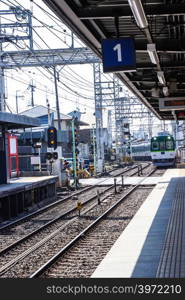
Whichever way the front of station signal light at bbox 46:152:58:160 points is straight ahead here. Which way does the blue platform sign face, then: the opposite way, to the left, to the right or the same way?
the same way

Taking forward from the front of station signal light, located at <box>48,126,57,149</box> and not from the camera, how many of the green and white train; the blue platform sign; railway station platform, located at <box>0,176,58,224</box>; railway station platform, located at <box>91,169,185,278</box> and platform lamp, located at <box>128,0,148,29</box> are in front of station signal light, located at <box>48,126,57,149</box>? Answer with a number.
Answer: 4

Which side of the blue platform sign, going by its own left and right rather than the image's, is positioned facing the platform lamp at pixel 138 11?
front

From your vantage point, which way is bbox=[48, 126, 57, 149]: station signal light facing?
toward the camera

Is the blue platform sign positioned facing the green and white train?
no

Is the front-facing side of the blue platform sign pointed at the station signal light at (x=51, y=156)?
no

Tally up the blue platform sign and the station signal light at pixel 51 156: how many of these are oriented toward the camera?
2

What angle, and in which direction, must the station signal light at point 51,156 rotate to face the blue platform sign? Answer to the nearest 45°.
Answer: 0° — it already faces it

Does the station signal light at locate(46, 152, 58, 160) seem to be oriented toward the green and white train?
no

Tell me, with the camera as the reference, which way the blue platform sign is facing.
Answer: facing the viewer

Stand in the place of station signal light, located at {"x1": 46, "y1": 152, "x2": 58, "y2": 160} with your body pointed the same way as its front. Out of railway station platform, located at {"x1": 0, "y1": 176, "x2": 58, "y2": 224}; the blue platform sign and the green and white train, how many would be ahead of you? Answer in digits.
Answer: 2

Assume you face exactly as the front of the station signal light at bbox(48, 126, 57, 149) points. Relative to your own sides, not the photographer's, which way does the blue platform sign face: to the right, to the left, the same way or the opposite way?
the same way

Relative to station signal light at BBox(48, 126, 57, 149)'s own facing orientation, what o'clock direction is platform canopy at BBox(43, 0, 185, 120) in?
The platform canopy is roughly at 12 o'clock from the station signal light.

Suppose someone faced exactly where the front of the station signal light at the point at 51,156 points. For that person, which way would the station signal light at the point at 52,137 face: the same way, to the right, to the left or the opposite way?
the same way

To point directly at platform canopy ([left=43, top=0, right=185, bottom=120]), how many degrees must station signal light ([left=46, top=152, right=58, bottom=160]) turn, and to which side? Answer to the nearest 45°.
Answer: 0° — it already faces it

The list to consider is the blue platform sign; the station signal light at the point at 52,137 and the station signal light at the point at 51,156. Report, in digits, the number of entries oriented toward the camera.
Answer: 3
